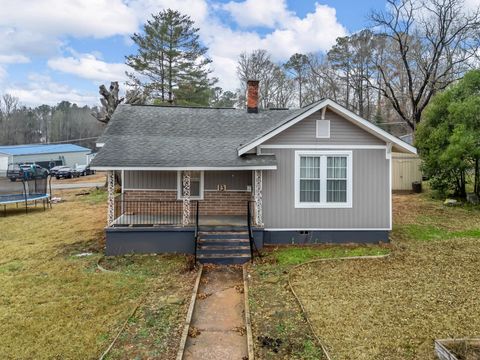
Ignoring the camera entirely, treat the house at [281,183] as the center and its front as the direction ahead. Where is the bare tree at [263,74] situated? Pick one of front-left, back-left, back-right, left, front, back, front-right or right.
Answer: back

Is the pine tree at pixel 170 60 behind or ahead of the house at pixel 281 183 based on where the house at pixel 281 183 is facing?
behind

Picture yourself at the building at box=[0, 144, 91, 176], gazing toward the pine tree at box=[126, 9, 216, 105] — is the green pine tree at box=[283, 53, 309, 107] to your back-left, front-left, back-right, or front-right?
front-left

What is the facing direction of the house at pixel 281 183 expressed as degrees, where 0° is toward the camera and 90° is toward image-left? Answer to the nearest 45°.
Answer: approximately 0°

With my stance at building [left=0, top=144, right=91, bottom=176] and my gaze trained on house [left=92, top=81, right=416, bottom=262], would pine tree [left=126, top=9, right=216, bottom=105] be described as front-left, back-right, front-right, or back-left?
front-left

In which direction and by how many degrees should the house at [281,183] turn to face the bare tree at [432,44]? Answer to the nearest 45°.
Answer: approximately 135° to its left

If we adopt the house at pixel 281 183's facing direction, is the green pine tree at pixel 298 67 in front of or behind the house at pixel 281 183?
behind

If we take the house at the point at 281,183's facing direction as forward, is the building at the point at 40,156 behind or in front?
behind

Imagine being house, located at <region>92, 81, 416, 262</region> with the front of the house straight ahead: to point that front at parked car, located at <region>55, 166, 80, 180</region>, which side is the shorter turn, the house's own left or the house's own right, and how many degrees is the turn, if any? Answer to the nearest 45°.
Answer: approximately 135° to the house's own right
